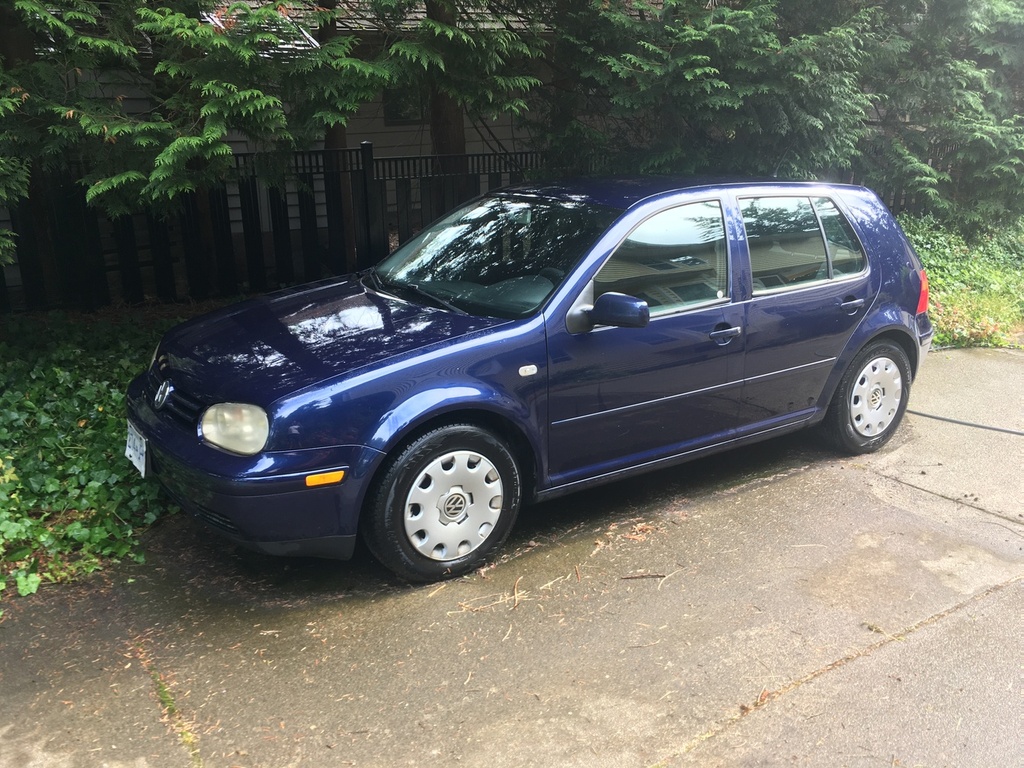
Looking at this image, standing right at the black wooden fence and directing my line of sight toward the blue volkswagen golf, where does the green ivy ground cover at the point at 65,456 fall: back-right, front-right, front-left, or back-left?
front-right

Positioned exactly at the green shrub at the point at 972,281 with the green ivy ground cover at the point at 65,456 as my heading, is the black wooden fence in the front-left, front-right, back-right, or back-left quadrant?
front-right

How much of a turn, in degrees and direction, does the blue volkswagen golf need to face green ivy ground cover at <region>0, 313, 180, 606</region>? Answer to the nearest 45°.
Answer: approximately 45° to its right

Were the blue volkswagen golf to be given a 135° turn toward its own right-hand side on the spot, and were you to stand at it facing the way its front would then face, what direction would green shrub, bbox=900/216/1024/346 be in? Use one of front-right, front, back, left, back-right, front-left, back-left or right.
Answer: front-right

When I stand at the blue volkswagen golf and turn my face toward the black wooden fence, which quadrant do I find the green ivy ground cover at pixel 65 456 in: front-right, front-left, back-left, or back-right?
front-left

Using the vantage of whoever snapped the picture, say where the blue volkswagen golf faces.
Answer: facing the viewer and to the left of the viewer

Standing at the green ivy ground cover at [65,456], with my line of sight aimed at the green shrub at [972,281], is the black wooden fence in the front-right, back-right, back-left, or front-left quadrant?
front-left

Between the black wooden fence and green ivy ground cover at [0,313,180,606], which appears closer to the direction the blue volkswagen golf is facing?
the green ivy ground cover

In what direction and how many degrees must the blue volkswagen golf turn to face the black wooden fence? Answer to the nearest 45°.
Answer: approximately 90° to its right
